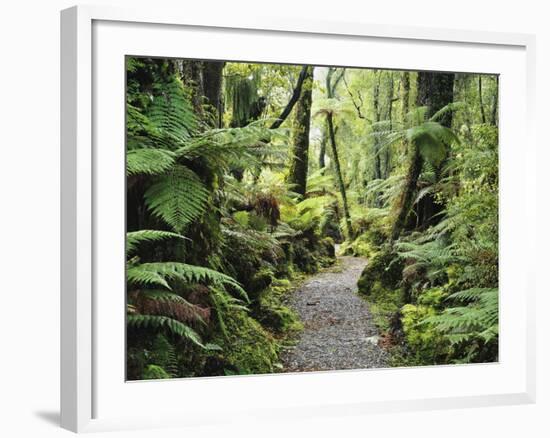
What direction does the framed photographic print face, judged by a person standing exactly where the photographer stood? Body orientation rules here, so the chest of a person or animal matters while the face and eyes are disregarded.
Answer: facing the viewer and to the right of the viewer
